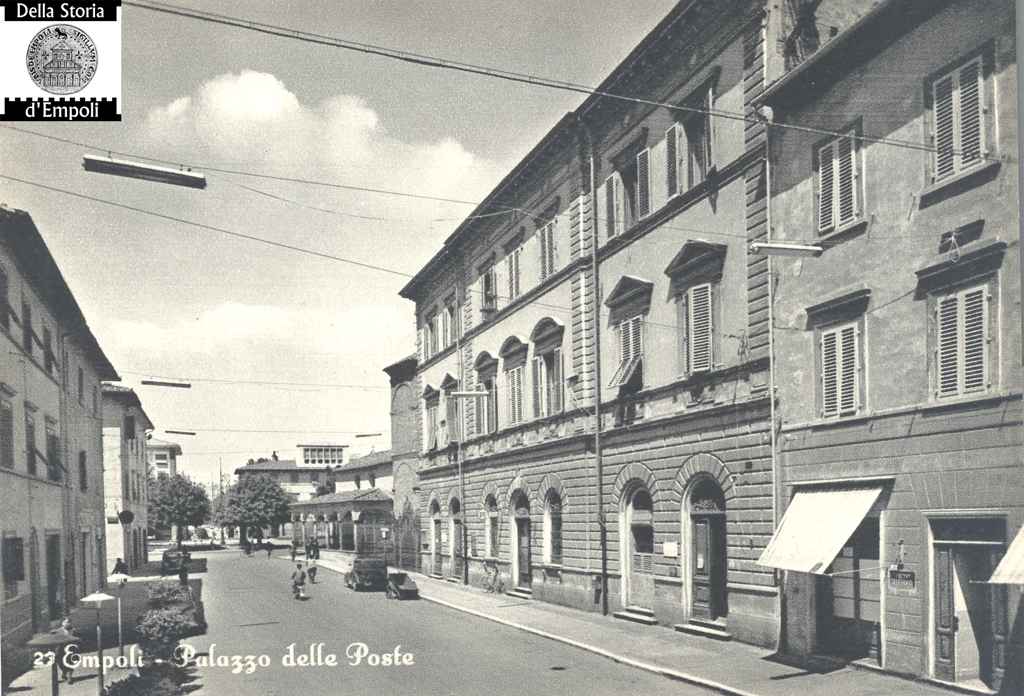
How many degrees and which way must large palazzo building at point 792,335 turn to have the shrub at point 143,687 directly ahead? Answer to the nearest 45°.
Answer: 0° — it already faces it

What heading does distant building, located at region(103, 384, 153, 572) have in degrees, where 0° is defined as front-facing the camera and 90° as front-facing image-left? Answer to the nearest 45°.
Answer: approximately 315°

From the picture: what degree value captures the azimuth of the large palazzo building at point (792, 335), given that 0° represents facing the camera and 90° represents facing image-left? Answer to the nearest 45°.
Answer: approximately 45°
